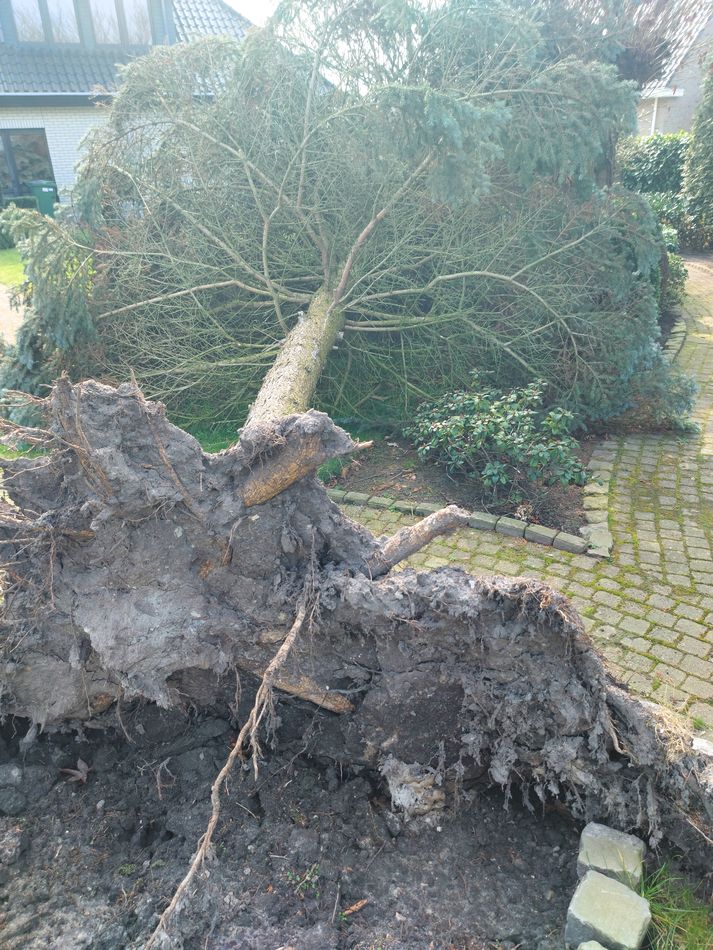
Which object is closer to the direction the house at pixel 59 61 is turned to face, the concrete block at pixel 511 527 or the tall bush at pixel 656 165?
the concrete block

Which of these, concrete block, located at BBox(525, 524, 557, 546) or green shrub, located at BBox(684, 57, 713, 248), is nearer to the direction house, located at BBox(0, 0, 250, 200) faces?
the concrete block

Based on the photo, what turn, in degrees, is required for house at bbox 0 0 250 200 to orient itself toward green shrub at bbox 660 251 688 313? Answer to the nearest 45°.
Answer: approximately 45° to its left

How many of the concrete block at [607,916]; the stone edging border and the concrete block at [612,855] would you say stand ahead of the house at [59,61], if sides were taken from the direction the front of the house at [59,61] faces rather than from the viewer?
3

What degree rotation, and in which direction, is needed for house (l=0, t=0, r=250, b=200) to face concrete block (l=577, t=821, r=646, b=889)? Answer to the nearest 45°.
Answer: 0° — it already faces it

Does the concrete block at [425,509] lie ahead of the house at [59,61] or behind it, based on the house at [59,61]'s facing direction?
ahead

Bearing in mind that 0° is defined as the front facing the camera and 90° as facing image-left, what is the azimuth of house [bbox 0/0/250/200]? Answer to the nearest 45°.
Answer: approximately 0°

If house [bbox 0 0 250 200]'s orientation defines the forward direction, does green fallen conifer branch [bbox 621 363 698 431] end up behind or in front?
in front

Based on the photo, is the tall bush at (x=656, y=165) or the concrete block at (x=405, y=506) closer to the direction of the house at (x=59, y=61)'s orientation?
the concrete block
